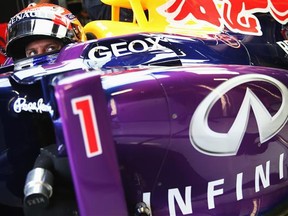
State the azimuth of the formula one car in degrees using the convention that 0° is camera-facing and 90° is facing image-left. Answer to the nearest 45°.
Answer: approximately 45°
